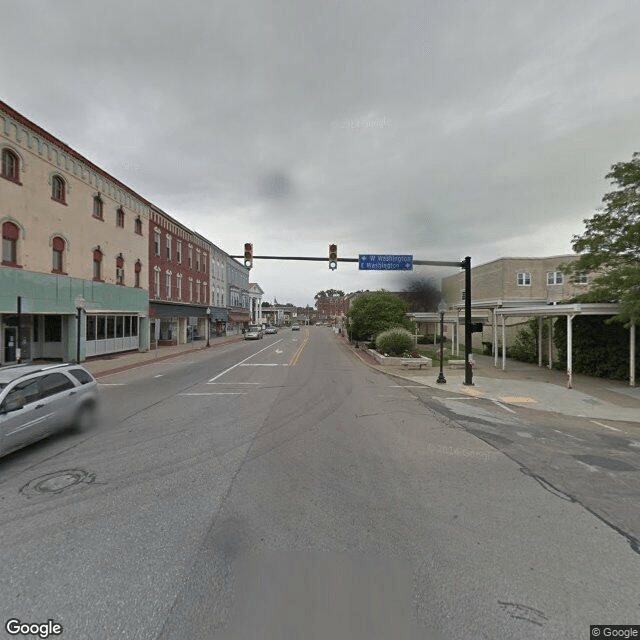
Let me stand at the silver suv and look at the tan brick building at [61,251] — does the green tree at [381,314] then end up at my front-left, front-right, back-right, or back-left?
front-right

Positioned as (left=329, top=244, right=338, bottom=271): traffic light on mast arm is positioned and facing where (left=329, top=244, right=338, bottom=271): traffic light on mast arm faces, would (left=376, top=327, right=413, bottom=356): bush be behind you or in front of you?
behind

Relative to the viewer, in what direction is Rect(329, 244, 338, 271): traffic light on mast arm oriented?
toward the camera

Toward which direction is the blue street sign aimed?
toward the camera

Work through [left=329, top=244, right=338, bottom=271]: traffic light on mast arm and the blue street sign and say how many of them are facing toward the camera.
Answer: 2

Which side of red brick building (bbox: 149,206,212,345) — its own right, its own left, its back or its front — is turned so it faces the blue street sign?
front

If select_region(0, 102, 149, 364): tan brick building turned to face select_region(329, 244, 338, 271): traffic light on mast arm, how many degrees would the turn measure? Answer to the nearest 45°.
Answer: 0° — it already faces it

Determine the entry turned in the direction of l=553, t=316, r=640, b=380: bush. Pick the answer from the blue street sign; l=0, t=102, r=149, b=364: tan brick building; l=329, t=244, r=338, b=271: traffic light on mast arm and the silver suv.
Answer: the tan brick building

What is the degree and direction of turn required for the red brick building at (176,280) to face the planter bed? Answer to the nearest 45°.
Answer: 0° — it already faces it

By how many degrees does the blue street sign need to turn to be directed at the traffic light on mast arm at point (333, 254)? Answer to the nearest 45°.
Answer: approximately 45° to its right

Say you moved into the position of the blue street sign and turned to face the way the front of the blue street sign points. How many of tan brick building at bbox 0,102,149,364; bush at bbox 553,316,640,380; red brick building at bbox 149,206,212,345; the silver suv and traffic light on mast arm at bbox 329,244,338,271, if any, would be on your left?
1

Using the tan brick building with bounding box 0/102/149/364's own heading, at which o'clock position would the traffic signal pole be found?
The traffic signal pole is roughly at 12 o'clock from the tan brick building.

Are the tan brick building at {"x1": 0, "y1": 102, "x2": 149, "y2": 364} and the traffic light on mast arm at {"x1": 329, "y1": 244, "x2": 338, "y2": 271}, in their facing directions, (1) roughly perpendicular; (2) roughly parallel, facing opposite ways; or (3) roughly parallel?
roughly perpendicular

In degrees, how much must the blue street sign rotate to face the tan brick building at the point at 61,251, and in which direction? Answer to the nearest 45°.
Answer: approximately 90° to its right

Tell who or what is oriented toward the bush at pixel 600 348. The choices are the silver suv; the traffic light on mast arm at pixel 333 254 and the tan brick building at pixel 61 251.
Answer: the tan brick building

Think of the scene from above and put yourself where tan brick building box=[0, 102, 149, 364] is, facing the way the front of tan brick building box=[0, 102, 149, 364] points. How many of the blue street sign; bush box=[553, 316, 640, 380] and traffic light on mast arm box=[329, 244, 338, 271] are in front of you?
3

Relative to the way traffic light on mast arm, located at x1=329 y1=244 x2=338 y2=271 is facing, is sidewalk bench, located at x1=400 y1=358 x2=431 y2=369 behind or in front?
behind

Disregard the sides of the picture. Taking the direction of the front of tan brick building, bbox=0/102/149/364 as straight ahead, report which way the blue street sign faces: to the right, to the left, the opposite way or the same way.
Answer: to the right

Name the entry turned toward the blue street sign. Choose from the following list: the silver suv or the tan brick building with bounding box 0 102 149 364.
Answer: the tan brick building

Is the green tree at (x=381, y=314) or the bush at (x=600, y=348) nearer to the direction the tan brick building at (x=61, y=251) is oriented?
the bush

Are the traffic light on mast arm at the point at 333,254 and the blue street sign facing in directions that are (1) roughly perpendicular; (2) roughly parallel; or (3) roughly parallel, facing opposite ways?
roughly parallel

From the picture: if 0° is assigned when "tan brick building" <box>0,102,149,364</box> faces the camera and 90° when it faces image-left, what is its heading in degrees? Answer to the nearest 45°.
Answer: approximately 315°
